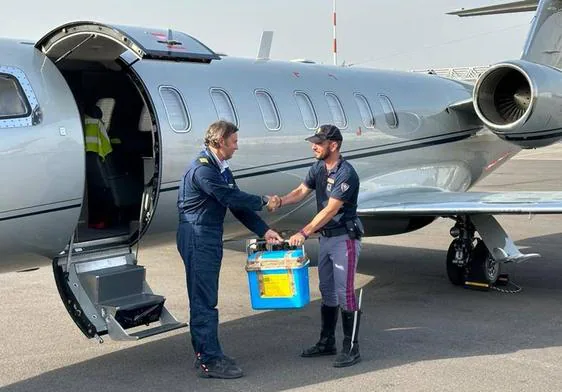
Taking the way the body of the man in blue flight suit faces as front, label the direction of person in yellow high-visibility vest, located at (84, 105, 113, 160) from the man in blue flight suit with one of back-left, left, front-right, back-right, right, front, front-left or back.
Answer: back-left

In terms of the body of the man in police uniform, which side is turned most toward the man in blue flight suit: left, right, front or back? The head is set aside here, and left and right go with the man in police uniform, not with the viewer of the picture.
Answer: front

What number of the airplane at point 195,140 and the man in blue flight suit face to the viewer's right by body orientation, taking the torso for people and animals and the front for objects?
1

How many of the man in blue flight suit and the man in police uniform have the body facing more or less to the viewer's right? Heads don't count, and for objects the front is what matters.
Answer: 1

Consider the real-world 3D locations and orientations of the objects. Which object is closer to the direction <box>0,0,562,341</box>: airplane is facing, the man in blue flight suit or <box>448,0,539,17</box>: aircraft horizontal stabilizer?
the man in blue flight suit

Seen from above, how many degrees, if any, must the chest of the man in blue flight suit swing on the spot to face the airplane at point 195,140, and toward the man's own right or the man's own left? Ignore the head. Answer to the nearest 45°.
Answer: approximately 90° to the man's own left

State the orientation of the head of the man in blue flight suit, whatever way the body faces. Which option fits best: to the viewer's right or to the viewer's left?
to the viewer's right

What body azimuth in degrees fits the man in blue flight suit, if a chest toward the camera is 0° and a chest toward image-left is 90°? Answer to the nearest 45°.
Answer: approximately 270°

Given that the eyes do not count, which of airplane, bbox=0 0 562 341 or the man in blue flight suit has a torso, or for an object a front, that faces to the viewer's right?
the man in blue flight suit
